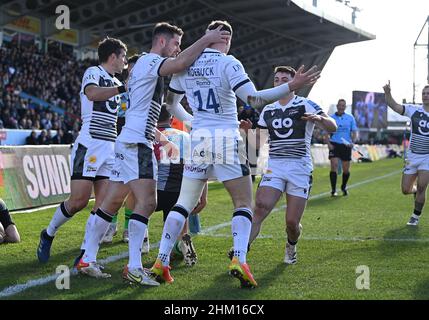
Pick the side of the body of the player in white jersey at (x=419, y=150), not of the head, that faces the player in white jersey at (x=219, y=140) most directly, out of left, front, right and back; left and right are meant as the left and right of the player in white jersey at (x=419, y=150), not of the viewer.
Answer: front

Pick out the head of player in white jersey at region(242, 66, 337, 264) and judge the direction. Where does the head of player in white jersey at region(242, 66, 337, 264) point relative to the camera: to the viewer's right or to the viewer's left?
to the viewer's left

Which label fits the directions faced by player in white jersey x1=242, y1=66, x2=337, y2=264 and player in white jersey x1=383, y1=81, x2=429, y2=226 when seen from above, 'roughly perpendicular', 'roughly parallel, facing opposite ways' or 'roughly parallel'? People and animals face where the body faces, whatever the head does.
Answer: roughly parallel

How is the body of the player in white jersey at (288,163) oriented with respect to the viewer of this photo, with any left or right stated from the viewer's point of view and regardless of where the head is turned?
facing the viewer

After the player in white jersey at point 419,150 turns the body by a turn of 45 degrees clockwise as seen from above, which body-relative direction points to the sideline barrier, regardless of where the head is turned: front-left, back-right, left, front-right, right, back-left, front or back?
front-right

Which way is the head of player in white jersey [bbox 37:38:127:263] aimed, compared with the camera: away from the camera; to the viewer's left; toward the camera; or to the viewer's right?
to the viewer's right

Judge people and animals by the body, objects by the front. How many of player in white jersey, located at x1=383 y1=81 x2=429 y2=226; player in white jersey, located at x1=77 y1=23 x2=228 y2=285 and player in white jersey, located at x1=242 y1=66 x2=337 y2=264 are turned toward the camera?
2

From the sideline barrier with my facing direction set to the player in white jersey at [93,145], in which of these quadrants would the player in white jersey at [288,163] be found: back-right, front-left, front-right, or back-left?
front-left

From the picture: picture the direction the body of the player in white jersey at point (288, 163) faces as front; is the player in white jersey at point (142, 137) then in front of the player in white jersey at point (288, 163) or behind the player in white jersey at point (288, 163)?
in front

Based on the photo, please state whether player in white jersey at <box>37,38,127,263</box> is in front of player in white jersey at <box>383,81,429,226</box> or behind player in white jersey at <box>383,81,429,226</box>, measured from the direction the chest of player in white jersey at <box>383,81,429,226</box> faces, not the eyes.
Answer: in front

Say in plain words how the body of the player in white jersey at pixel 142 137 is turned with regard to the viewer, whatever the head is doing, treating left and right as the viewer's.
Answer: facing to the right of the viewer

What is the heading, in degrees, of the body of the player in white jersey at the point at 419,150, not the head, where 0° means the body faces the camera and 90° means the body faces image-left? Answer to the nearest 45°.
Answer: approximately 0°

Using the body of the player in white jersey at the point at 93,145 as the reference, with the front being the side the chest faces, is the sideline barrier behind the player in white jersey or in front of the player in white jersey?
behind

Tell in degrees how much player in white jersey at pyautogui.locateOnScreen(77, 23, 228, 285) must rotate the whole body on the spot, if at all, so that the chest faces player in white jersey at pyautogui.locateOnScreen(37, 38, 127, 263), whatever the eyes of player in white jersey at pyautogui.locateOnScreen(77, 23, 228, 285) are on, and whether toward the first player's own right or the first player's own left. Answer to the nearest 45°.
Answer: approximately 135° to the first player's own left
